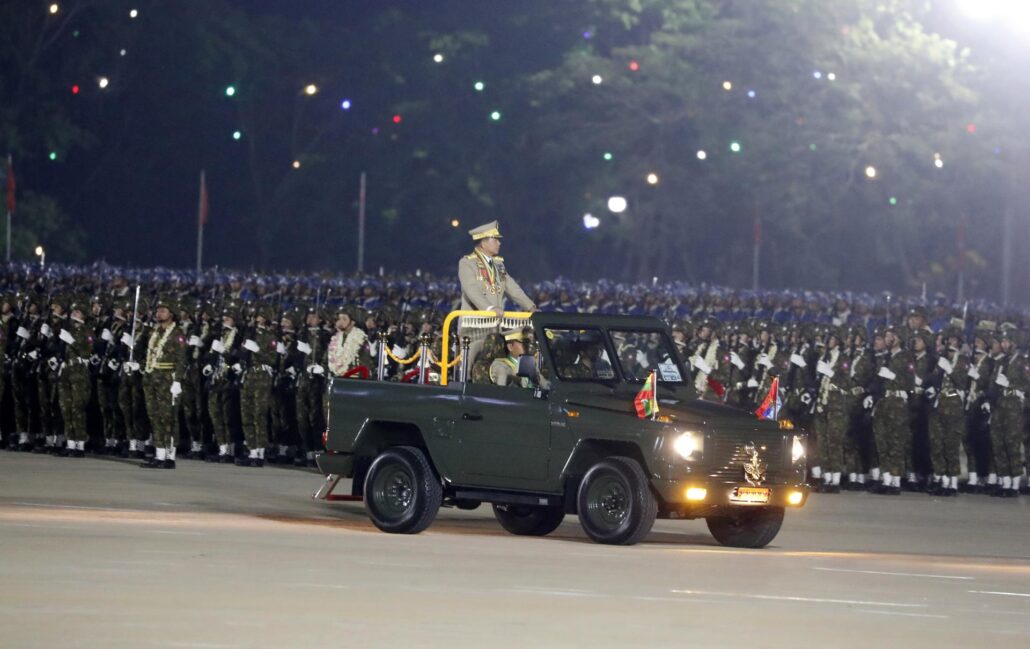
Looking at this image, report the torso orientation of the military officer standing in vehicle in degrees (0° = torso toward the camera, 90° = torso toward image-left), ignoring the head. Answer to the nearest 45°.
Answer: approximately 315°

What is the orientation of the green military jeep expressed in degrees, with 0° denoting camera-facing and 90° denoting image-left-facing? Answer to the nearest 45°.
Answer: approximately 315°
